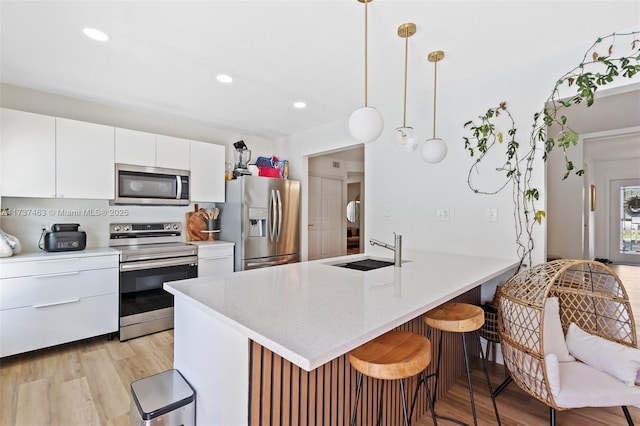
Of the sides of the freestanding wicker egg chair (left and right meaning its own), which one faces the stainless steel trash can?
right

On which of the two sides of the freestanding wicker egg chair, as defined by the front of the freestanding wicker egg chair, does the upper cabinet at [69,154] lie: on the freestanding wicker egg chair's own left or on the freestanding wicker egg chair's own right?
on the freestanding wicker egg chair's own right

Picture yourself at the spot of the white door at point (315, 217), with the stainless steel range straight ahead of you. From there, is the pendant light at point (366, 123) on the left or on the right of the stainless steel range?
left

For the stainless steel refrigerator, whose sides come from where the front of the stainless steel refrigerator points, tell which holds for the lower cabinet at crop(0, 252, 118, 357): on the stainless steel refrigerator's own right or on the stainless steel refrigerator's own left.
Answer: on the stainless steel refrigerator's own right

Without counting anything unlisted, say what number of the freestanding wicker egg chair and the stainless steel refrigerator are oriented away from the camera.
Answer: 0

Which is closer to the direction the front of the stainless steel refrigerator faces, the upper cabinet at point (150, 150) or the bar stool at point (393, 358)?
the bar stool

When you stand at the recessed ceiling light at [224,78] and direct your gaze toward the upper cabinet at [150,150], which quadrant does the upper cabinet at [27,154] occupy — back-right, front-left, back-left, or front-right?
front-left

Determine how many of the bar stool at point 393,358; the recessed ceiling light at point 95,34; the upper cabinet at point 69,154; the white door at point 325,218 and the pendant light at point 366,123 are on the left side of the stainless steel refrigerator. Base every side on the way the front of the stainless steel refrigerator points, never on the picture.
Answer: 1

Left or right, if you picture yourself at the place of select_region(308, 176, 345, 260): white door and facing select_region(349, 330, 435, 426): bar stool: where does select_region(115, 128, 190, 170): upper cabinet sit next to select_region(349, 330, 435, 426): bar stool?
right

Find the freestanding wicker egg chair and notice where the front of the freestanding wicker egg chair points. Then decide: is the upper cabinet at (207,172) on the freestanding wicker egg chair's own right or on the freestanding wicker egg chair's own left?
on the freestanding wicker egg chair's own right

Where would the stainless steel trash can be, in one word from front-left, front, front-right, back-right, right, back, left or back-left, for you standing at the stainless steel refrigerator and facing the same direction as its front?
front-right
